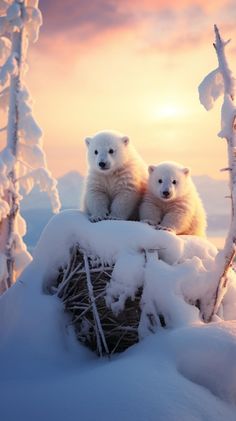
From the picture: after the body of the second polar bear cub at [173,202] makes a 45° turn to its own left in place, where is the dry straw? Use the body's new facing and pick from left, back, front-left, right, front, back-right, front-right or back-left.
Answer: front-right

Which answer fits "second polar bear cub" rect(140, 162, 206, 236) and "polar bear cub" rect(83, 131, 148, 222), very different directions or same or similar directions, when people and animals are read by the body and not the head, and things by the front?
same or similar directions

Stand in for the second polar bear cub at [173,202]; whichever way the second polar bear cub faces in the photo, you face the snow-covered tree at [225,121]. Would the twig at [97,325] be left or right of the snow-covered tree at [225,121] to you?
right

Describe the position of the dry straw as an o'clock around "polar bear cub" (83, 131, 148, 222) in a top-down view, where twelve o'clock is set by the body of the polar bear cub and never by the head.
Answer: The dry straw is roughly at 11 o'clock from the polar bear cub.

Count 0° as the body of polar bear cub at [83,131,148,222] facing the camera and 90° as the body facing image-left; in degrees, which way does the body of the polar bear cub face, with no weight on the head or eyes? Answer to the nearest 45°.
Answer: approximately 45°

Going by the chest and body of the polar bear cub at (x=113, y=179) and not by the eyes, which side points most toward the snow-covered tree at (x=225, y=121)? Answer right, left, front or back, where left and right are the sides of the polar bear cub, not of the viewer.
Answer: left

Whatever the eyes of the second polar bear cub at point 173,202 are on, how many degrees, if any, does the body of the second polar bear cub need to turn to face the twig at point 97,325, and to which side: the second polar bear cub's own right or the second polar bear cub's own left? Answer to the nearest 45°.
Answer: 0° — it already faces it

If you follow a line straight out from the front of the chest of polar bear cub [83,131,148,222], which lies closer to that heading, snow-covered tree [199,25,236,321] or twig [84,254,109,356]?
the twig

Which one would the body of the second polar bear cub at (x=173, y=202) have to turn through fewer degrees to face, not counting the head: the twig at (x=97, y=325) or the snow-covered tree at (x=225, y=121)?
the twig

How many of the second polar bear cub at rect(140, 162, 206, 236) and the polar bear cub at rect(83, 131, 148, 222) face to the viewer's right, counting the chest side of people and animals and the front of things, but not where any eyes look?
0

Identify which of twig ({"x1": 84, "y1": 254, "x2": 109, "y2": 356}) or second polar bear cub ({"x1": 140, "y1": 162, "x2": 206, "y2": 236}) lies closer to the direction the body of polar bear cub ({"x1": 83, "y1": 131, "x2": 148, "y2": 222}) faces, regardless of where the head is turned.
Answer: the twig
